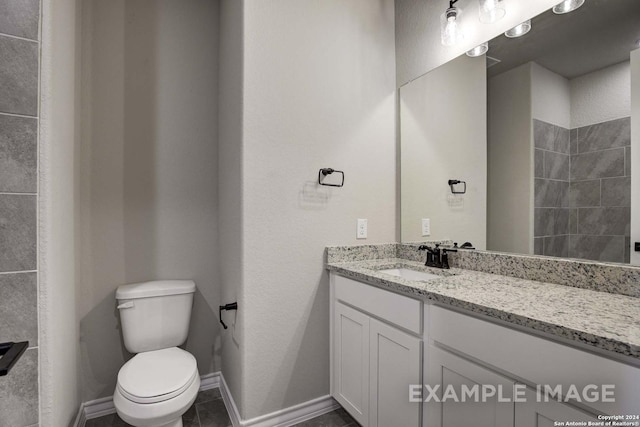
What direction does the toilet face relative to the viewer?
toward the camera

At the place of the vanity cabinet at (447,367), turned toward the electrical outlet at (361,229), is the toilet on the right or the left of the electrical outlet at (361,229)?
left

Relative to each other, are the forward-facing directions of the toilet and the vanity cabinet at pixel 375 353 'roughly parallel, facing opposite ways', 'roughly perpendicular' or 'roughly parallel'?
roughly perpendicular

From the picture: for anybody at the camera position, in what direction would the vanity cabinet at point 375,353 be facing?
facing the viewer and to the left of the viewer

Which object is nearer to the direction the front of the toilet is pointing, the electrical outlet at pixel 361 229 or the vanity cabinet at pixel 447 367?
the vanity cabinet

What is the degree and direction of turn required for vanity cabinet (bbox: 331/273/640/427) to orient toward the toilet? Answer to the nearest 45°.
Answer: approximately 45° to its right

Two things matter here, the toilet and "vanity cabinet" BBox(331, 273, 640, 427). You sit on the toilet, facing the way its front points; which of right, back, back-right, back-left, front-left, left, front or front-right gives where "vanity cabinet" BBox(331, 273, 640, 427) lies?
front-left

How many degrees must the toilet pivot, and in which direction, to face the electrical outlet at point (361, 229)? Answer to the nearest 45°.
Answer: approximately 90° to its left

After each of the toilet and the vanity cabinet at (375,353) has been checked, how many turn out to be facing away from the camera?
0

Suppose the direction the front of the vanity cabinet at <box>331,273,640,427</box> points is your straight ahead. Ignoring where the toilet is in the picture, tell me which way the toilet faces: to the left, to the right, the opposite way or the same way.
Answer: to the left

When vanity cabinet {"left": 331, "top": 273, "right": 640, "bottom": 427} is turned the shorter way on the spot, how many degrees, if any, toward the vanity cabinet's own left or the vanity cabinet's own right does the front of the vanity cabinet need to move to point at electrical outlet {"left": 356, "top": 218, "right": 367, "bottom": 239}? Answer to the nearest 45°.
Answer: approximately 90° to the vanity cabinet's own right
